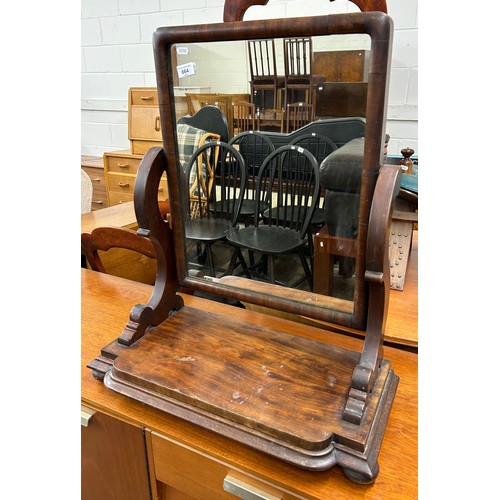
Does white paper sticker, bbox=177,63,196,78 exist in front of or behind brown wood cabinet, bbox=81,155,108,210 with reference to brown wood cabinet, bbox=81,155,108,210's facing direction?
in front

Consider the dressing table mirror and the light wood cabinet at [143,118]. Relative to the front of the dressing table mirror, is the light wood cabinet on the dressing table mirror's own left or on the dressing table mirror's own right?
on the dressing table mirror's own right

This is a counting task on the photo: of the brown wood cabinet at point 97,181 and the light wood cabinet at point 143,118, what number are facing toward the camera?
2

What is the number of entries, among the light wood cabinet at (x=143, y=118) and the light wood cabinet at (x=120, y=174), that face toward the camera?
2

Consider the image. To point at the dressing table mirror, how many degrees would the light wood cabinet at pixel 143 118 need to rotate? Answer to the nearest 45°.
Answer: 0° — it already faces it

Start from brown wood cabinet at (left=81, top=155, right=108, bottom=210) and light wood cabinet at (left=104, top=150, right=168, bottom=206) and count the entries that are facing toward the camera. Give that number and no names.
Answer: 2

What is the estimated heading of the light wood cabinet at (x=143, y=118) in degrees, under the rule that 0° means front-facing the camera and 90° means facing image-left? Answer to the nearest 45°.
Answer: approximately 0°

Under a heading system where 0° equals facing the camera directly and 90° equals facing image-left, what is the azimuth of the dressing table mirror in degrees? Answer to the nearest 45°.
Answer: approximately 45°

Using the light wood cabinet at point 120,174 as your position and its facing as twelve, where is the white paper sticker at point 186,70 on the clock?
The white paper sticker is roughly at 12 o'clock from the light wood cabinet.
